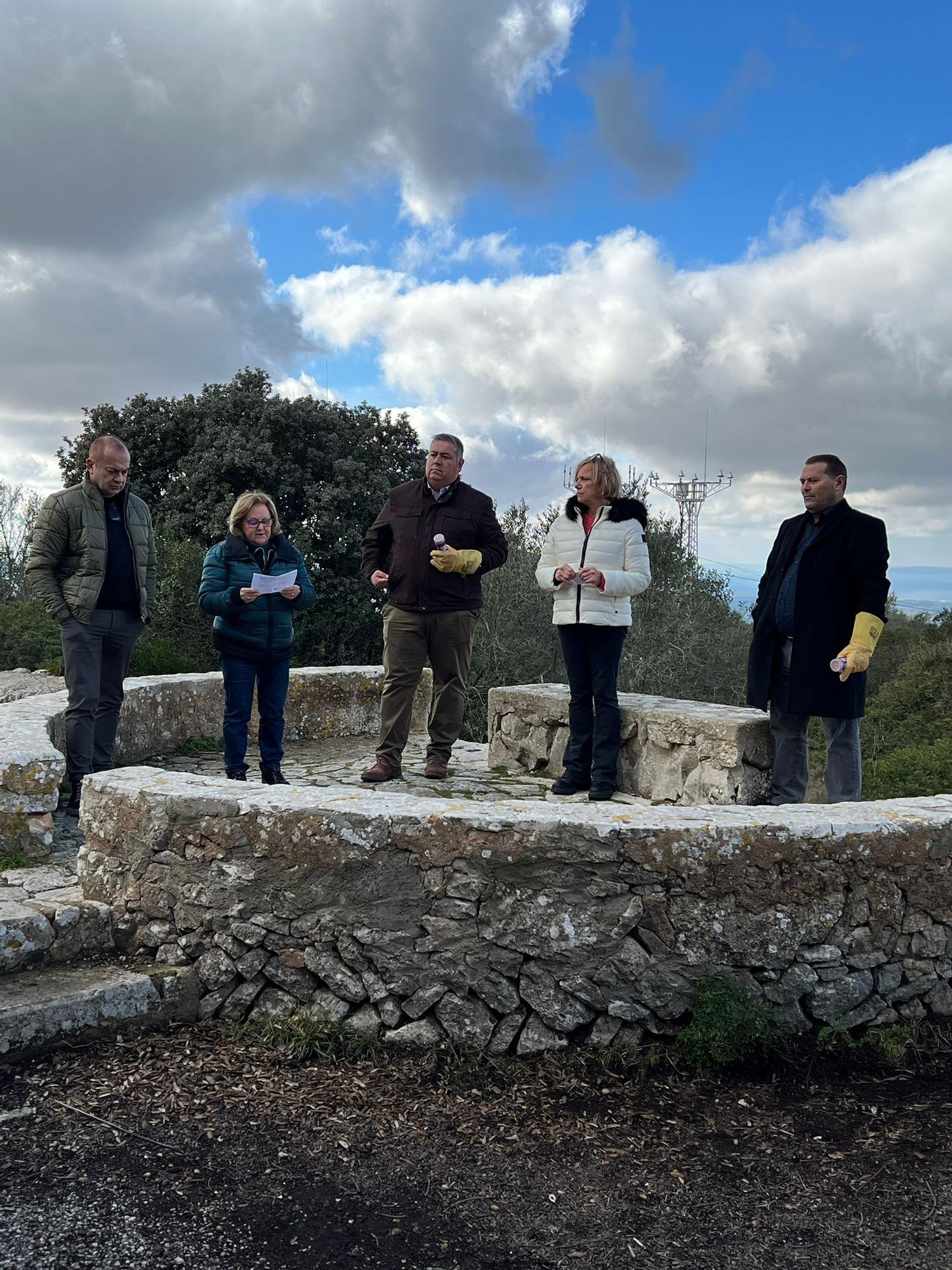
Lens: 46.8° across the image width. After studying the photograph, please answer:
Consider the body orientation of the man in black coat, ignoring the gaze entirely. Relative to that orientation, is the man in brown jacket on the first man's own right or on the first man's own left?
on the first man's own right

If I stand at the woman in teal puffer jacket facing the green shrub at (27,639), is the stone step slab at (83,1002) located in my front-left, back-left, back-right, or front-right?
back-left

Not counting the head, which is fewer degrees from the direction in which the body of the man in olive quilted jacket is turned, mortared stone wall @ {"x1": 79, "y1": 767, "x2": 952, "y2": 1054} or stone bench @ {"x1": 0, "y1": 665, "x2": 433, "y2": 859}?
the mortared stone wall

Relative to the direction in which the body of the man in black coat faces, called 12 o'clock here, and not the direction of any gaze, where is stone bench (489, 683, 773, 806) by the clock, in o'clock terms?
The stone bench is roughly at 3 o'clock from the man in black coat.

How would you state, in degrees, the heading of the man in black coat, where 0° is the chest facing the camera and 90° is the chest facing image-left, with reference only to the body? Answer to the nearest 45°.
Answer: approximately 45°

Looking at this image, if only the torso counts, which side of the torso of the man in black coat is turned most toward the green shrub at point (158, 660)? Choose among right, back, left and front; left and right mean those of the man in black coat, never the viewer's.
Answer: right

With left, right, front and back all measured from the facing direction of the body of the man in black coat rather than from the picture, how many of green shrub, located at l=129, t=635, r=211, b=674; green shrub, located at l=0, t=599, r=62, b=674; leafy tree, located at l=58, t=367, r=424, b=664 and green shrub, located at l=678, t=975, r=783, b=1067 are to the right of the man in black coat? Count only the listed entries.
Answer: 3

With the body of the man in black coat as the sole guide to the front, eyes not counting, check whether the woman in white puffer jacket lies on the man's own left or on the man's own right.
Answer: on the man's own right
